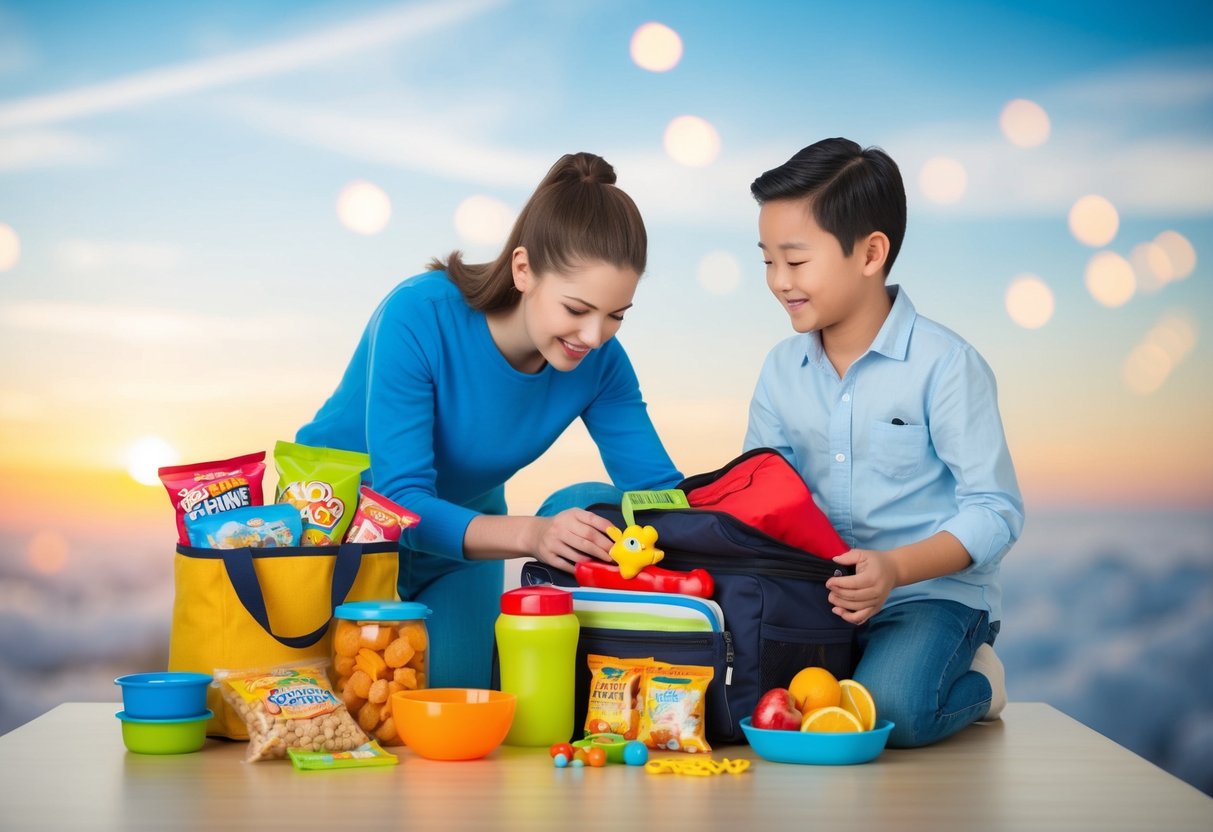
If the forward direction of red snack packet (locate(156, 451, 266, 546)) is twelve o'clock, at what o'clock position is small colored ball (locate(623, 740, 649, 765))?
The small colored ball is roughly at 10 o'clock from the red snack packet.

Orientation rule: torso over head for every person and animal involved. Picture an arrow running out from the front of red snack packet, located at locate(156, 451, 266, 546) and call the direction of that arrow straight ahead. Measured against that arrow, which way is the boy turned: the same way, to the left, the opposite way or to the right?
to the right

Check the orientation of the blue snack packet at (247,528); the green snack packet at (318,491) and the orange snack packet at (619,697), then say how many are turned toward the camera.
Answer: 3

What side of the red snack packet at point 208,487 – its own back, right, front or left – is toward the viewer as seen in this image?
front

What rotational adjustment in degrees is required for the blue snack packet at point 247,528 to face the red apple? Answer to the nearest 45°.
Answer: approximately 90° to its left

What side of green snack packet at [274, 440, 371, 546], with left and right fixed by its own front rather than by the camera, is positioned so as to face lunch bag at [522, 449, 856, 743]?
left

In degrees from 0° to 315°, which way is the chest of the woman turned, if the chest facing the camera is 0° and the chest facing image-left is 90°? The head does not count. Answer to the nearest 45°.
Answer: approximately 315°

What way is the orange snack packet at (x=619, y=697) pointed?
toward the camera

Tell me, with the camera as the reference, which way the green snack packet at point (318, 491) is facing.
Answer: facing the viewer

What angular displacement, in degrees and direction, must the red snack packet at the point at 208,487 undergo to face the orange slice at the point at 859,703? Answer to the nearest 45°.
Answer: approximately 90° to its left
